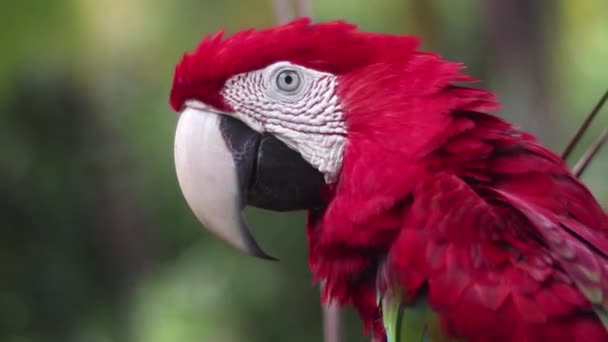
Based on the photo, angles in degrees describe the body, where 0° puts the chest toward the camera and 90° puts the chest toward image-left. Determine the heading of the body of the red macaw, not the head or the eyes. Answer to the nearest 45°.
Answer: approximately 90°
